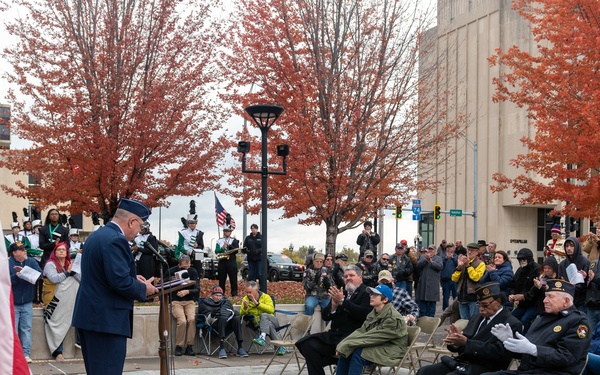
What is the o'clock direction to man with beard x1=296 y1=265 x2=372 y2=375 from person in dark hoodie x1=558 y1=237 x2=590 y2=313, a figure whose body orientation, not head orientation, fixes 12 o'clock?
The man with beard is roughly at 12 o'clock from the person in dark hoodie.

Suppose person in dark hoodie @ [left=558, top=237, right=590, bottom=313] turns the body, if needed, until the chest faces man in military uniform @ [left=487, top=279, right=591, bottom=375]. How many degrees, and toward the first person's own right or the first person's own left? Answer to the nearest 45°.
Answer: approximately 45° to the first person's own left

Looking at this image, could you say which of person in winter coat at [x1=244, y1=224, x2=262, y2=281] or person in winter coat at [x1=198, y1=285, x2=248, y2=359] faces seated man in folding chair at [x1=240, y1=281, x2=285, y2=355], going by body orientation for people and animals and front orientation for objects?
person in winter coat at [x1=244, y1=224, x2=262, y2=281]

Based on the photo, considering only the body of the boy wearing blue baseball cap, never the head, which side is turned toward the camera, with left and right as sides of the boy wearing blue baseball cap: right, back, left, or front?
left

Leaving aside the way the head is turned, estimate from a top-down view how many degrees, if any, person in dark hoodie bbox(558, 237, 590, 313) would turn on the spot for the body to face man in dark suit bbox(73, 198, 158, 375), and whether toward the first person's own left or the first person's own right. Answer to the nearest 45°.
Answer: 0° — they already face them

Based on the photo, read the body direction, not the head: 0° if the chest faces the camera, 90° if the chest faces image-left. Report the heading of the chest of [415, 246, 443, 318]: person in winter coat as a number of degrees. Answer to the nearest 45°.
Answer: approximately 45°
